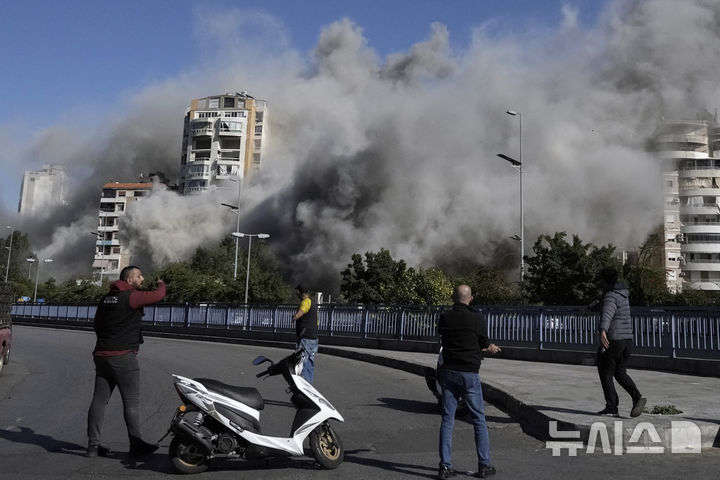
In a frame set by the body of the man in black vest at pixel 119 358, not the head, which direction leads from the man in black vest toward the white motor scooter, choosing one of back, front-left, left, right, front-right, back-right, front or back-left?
right

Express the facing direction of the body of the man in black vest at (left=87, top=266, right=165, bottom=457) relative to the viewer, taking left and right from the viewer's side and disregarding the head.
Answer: facing away from the viewer and to the right of the viewer

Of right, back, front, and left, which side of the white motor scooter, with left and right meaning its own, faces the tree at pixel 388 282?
left

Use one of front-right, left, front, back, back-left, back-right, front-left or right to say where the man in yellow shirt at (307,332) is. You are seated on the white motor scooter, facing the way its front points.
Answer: left

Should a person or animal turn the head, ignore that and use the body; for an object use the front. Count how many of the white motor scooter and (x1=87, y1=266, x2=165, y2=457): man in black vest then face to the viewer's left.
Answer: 0

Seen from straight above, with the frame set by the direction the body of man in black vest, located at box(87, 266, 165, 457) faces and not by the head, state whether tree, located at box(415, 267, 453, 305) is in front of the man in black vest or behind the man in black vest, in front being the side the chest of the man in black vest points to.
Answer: in front

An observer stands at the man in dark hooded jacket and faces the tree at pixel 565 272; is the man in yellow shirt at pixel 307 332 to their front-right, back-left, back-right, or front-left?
front-left

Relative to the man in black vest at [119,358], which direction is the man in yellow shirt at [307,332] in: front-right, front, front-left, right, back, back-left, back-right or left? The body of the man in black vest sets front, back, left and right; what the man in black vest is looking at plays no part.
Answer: front

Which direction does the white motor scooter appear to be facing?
to the viewer's right

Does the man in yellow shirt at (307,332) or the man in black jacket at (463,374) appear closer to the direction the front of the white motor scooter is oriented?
the man in black jacket

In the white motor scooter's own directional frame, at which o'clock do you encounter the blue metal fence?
The blue metal fence is roughly at 10 o'clock from the white motor scooter.

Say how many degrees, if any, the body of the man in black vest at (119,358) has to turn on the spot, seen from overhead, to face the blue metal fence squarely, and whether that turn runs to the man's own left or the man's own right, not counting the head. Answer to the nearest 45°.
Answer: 0° — they already face it

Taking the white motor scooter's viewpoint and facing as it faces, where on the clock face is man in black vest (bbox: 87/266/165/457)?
The man in black vest is roughly at 7 o'clock from the white motor scooter.
